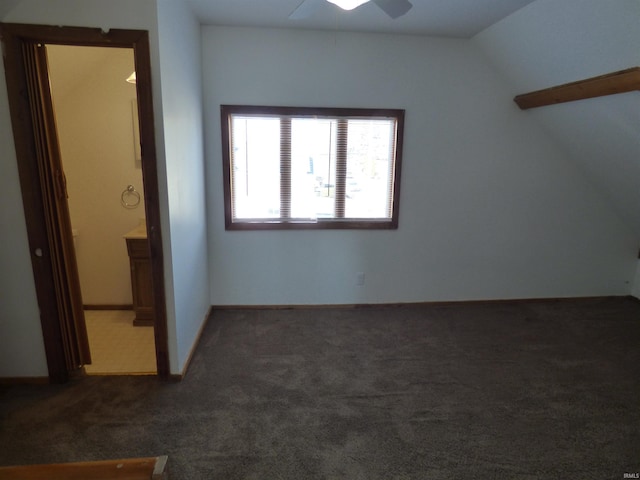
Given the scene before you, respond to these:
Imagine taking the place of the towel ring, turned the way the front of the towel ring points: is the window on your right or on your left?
on your left

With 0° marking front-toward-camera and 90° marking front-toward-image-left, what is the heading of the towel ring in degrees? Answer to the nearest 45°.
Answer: approximately 0°

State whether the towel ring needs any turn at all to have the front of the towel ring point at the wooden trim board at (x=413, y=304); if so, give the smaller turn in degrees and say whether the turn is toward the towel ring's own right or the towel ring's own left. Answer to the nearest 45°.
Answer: approximately 45° to the towel ring's own left

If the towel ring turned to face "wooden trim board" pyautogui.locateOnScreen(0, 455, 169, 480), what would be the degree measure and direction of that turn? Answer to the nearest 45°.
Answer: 0° — it already faces it

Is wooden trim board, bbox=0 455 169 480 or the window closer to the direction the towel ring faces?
the wooden trim board
